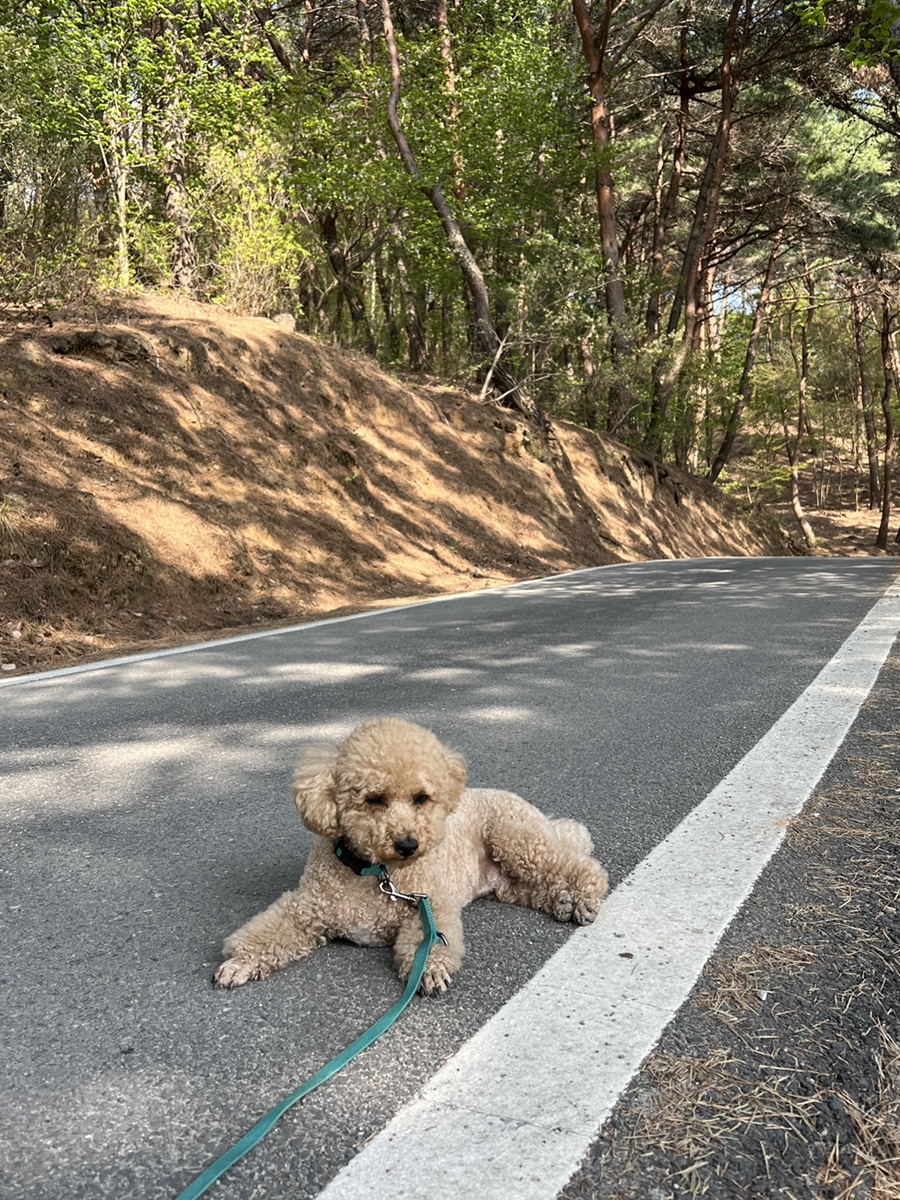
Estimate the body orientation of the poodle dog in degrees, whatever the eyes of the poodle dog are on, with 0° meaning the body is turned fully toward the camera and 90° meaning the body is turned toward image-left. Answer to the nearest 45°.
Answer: approximately 45°
